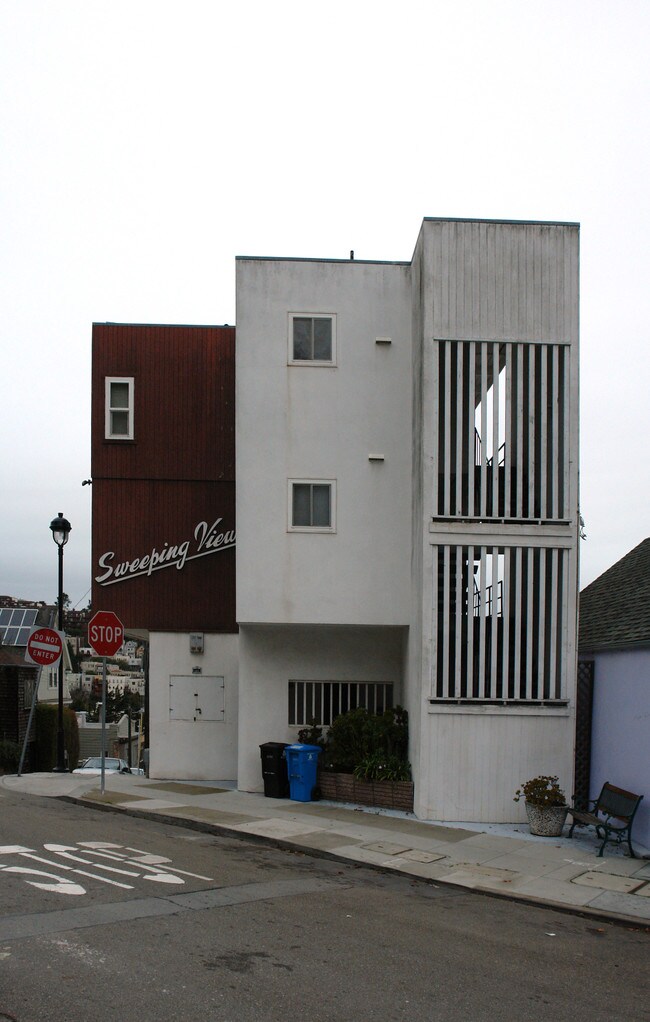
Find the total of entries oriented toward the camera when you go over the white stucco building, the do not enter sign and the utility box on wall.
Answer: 3

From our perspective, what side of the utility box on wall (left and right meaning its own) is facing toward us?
front

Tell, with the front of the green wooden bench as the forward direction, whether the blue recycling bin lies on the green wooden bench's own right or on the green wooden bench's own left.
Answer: on the green wooden bench's own right

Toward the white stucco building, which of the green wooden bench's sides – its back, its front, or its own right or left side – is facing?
right

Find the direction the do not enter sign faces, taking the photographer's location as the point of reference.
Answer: facing the viewer

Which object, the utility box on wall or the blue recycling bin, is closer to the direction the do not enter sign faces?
the blue recycling bin

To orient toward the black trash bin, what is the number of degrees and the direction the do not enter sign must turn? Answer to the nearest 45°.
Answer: approximately 45° to its left

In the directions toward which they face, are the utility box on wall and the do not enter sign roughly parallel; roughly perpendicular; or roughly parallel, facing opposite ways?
roughly parallel

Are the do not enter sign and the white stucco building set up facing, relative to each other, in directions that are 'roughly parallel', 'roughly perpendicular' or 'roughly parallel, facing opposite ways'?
roughly parallel

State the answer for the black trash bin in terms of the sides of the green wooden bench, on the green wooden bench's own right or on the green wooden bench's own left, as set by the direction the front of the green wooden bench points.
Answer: on the green wooden bench's own right

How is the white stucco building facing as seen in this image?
toward the camera

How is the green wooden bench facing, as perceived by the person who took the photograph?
facing the viewer and to the left of the viewer
